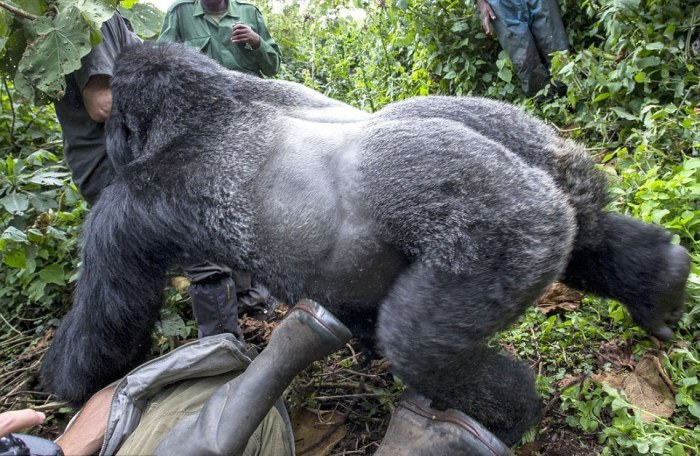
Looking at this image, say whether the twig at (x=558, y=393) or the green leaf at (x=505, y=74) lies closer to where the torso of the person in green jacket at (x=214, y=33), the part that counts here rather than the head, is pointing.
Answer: the twig

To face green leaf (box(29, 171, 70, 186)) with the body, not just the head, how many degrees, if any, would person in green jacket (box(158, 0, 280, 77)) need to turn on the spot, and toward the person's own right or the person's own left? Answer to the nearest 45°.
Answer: approximately 45° to the person's own right

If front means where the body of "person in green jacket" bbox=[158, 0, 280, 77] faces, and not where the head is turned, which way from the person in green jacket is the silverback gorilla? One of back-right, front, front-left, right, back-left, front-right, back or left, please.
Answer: front

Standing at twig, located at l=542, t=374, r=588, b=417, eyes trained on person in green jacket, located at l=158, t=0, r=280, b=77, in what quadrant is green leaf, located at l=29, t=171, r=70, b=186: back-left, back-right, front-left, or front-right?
front-left

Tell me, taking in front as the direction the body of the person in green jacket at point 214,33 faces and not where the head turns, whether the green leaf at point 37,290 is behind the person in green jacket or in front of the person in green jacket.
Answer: in front

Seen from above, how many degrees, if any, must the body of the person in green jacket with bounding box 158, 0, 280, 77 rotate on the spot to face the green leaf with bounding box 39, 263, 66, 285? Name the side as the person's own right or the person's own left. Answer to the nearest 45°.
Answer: approximately 45° to the person's own right

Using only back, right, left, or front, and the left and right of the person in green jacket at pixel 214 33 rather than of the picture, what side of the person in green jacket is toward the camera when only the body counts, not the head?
front

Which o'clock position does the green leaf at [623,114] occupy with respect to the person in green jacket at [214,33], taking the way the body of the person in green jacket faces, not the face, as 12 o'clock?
The green leaf is roughly at 10 o'clock from the person in green jacket.

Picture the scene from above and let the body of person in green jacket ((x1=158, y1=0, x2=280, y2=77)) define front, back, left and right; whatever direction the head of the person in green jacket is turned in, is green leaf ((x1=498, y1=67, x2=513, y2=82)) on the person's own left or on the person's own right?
on the person's own left

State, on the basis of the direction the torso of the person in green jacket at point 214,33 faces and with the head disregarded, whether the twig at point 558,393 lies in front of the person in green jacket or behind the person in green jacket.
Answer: in front

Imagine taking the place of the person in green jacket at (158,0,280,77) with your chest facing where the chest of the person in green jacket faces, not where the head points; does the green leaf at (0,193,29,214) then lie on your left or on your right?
on your right

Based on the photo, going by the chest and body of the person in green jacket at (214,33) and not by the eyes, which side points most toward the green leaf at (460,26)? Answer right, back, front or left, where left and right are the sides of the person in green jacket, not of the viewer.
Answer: left

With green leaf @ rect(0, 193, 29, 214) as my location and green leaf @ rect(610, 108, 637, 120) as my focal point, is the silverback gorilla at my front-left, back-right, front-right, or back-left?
front-right

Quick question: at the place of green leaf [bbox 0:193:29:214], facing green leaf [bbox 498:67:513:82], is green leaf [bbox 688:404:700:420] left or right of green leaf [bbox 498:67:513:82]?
right

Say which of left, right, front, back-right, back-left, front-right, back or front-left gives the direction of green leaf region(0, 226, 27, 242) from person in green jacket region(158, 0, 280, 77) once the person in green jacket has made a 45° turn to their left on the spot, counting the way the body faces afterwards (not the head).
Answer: right
